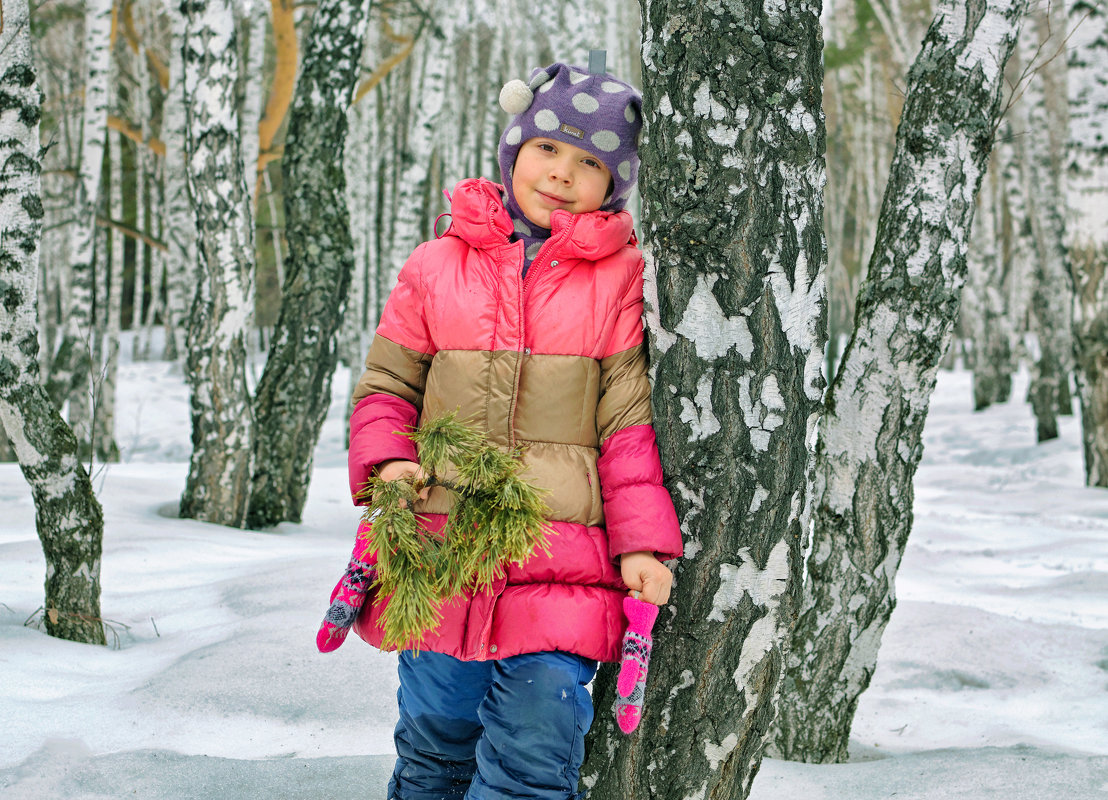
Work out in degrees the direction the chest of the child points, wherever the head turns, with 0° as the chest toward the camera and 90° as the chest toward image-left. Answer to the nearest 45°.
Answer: approximately 0°

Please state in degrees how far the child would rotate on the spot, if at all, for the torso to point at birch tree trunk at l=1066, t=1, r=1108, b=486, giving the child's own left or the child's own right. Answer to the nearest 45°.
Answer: approximately 135° to the child's own left

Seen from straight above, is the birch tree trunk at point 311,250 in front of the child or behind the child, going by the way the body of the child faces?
behind

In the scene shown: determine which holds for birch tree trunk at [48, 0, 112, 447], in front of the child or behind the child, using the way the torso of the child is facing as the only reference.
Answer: behind

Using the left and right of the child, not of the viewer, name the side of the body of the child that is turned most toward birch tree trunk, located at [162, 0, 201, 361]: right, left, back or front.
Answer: back
